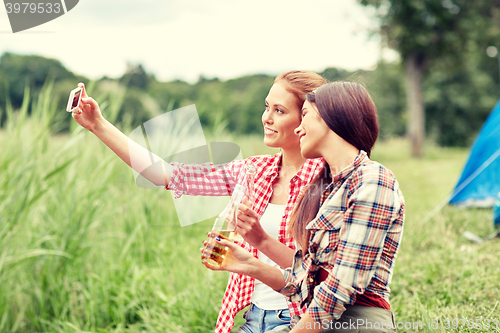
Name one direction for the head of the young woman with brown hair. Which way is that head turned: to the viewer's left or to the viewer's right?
to the viewer's left

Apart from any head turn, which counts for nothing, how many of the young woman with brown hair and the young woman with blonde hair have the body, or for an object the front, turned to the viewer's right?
0

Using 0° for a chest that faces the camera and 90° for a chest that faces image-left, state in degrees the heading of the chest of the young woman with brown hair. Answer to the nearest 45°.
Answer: approximately 90°

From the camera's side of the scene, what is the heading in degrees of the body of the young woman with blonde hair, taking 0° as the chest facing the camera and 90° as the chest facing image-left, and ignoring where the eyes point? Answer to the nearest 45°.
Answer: approximately 45°
